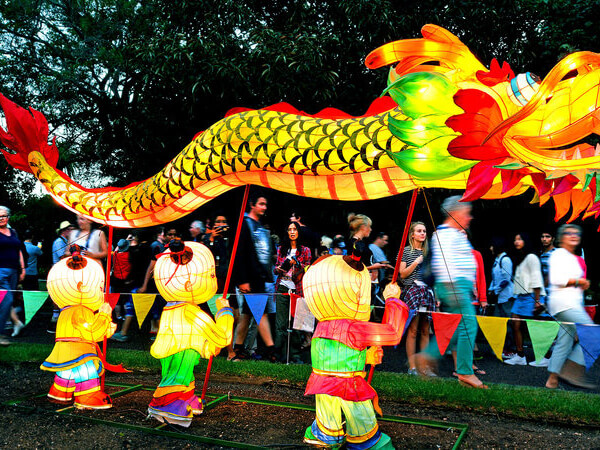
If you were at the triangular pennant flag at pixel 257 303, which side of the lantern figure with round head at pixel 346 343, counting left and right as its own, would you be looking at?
left

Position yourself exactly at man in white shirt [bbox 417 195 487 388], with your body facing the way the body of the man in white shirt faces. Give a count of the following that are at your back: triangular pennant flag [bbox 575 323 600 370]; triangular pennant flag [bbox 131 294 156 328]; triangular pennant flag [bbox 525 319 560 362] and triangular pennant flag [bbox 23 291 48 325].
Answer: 2

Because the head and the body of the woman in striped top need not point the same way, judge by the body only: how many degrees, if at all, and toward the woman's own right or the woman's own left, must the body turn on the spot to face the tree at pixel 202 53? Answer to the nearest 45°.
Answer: approximately 180°

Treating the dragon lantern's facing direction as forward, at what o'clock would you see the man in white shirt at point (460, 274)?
The man in white shirt is roughly at 10 o'clock from the dragon lantern.

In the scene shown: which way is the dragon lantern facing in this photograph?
to the viewer's right

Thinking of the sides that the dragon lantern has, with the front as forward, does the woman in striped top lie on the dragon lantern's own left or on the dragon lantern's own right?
on the dragon lantern's own left

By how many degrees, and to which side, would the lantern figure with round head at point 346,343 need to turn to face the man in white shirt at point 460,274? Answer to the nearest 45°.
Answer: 0° — it already faces them

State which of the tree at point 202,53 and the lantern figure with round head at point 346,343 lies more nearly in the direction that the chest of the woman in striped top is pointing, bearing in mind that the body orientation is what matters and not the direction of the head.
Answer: the lantern figure with round head

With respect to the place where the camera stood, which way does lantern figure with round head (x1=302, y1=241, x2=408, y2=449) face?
facing away from the viewer and to the right of the viewer
